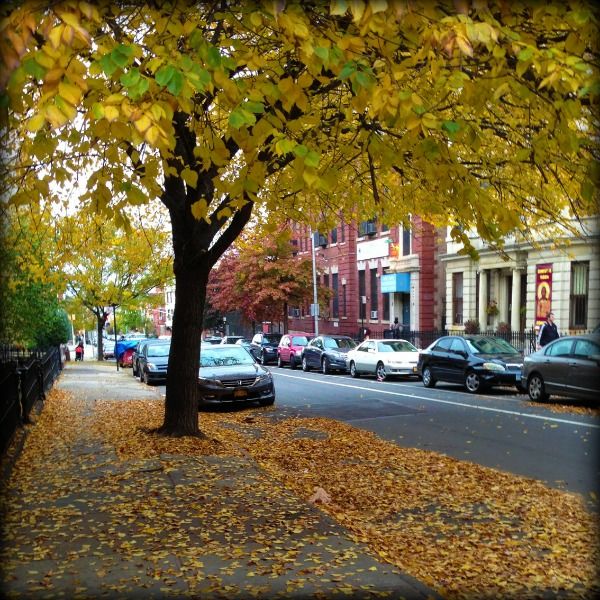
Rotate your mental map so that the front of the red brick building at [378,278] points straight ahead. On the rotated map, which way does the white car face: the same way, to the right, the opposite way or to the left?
to the left

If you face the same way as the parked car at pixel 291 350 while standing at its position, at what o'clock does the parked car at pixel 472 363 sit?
the parked car at pixel 472 363 is roughly at 1 o'clock from the parked car at pixel 291 350.

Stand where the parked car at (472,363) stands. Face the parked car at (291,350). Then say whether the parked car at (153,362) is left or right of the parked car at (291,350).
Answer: left

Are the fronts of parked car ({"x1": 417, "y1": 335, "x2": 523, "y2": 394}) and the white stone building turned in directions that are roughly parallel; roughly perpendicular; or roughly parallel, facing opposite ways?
roughly perpendicular

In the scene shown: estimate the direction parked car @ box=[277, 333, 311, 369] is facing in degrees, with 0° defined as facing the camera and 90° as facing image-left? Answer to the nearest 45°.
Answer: approximately 315°

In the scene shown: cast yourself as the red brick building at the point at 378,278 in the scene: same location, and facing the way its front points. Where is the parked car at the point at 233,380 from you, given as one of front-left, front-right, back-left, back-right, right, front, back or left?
front-left

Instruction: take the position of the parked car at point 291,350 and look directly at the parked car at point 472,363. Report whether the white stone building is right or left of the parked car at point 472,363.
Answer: left

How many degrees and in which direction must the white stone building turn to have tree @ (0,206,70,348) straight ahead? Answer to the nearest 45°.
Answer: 0° — it already faces it

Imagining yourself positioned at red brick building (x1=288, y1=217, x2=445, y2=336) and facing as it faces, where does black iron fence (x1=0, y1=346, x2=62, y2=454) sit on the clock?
The black iron fence is roughly at 11 o'clock from the red brick building.

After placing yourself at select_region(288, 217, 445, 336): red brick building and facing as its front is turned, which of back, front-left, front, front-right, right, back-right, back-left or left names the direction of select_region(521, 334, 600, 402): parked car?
front-left

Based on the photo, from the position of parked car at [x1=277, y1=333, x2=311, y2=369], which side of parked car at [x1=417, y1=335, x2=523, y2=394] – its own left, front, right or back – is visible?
back

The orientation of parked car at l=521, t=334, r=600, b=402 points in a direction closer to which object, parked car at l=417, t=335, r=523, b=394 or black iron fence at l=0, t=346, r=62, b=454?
the black iron fence

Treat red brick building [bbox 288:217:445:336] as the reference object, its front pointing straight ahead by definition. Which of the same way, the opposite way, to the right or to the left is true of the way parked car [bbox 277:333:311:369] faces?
to the left

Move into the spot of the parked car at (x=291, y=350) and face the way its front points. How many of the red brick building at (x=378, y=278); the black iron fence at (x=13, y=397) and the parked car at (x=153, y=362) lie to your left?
1
